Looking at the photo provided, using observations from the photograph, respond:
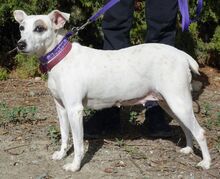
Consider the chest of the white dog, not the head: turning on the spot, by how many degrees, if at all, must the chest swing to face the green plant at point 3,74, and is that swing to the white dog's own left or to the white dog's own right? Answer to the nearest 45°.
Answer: approximately 45° to the white dog's own right

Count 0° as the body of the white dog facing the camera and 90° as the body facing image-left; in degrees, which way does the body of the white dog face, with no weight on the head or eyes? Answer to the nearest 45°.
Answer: approximately 90°

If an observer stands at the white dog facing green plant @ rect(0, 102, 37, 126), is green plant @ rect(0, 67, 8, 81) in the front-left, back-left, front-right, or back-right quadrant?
front-right

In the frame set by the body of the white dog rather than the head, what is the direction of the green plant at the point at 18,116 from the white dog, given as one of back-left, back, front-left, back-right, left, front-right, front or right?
front-right

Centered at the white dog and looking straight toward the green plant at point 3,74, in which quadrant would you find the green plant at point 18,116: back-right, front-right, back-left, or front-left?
front-left
